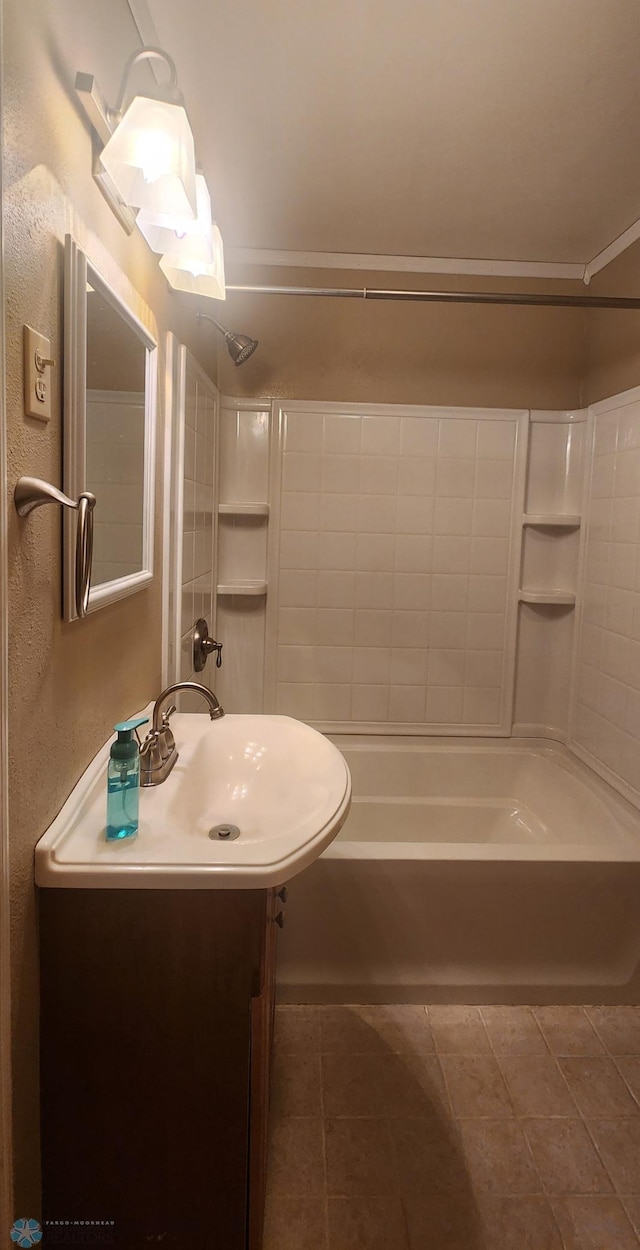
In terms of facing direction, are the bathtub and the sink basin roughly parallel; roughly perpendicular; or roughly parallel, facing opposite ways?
roughly perpendicular

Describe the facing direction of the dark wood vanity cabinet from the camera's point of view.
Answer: facing to the right of the viewer

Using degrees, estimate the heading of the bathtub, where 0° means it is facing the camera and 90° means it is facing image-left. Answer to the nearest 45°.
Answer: approximately 0°

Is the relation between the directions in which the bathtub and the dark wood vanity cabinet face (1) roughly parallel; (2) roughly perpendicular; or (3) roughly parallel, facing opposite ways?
roughly perpendicular

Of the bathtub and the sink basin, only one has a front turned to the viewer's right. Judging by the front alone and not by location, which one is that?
the sink basin

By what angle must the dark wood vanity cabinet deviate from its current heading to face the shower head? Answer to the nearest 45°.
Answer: approximately 90° to its left

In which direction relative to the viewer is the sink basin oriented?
to the viewer's right
